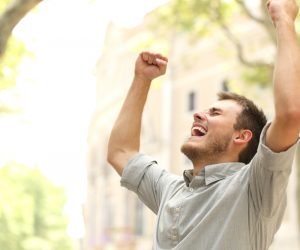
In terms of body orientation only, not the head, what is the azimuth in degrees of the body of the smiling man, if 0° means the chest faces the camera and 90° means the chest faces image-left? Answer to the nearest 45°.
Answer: approximately 45°

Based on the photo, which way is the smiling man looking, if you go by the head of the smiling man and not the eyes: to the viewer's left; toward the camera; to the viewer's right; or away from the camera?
to the viewer's left

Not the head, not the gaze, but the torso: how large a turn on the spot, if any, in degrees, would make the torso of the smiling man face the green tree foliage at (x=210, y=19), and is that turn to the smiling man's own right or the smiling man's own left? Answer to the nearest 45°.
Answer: approximately 135° to the smiling man's own right

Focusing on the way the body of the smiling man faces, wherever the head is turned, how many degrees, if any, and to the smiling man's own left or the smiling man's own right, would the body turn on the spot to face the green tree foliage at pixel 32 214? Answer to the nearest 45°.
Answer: approximately 135° to the smiling man's own right
